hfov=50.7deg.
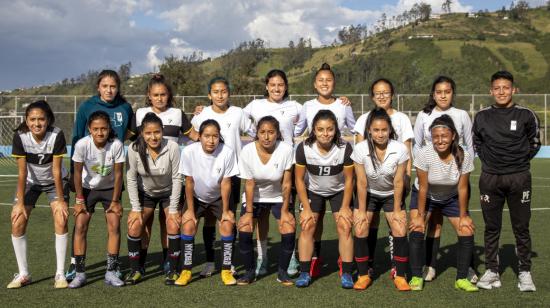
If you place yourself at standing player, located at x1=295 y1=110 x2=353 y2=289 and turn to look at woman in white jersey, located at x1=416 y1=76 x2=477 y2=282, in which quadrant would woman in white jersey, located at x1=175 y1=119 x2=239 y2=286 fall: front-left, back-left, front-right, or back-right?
back-left

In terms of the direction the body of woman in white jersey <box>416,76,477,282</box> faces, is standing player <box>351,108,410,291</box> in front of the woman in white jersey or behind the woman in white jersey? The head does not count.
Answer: in front

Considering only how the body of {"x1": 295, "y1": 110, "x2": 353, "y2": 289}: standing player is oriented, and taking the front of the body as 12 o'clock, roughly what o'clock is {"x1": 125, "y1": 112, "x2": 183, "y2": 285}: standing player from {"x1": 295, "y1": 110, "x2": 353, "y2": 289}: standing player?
{"x1": 125, "y1": 112, "x2": 183, "y2": 285}: standing player is roughly at 3 o'clock from {"x1": 295, "y1": 110, "x2": 353, "y2": 289}: standing player.

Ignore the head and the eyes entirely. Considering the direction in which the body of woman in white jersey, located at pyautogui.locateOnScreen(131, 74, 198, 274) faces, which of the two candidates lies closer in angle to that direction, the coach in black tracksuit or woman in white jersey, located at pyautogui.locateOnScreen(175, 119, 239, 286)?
the woman in white jersey

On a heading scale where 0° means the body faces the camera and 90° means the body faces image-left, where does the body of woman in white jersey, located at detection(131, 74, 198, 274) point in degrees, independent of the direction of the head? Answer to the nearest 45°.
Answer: approximately 0°

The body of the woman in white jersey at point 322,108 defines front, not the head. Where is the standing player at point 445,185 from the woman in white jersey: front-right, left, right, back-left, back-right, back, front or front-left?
front-left

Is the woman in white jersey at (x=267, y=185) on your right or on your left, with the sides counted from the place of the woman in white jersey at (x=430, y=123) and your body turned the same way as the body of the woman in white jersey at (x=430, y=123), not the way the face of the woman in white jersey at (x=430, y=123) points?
on your right

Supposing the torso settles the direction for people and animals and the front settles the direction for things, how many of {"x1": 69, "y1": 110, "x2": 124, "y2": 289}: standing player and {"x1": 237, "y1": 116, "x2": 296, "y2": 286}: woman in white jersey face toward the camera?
2

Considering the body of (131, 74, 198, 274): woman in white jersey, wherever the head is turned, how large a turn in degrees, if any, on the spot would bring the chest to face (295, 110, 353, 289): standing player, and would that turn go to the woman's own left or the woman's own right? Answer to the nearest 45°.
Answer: approximately 45° to the woman's own left

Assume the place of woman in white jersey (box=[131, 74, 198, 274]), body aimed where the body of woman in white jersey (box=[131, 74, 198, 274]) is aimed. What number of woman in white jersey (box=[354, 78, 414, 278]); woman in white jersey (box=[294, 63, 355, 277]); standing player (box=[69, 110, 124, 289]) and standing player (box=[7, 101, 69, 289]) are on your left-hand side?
2

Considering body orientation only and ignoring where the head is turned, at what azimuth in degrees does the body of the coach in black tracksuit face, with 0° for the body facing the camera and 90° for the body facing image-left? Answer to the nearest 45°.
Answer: approximately 0°

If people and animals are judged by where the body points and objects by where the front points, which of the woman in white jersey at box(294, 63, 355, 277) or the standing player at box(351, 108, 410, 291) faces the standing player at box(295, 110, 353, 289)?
the woman in white jersey
